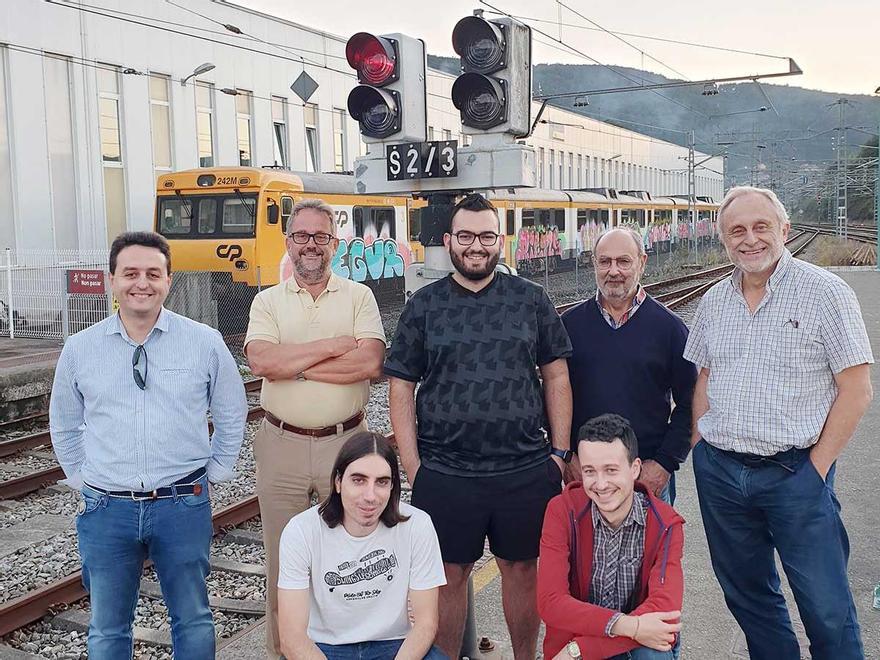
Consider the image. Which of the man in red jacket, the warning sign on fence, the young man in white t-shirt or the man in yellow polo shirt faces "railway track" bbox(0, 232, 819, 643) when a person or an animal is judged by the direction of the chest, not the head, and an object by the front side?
the warning sign on fence

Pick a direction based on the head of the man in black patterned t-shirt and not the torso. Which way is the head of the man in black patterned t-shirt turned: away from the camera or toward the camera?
toward the camera

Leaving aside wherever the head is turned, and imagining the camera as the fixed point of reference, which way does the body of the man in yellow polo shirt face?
toward the camera

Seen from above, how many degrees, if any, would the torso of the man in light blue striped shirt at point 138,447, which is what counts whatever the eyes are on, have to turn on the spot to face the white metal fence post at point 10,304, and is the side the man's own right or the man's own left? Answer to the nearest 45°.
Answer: approximately 180°

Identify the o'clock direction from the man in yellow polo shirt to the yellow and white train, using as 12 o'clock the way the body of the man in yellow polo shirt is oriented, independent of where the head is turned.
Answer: The yellow and white train is roughly at 6 o'clock from the man in yellow polo shirt.

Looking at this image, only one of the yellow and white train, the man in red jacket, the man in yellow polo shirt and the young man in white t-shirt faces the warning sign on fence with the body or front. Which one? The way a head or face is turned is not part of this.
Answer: the yellow and white train

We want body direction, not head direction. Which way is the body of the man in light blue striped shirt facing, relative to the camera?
toward the camera

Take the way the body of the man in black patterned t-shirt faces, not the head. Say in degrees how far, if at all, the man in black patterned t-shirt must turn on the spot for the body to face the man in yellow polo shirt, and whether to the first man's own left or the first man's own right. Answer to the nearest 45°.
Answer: approximately 90° to the first man's own right

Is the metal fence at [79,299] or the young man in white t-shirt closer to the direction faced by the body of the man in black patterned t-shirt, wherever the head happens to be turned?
the young man in white t-shirt

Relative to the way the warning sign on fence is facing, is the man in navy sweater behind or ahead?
ahead

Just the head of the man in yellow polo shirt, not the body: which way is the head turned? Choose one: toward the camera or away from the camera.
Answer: toward the camera

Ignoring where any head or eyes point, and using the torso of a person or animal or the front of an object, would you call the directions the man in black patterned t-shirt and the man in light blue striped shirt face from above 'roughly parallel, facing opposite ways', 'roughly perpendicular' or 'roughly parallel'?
roughly parallel
